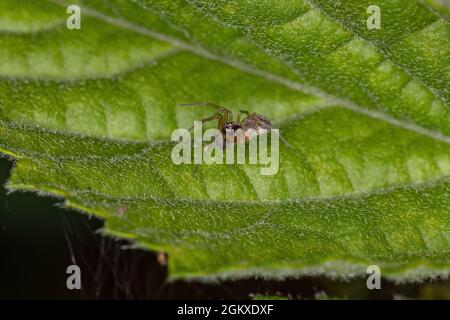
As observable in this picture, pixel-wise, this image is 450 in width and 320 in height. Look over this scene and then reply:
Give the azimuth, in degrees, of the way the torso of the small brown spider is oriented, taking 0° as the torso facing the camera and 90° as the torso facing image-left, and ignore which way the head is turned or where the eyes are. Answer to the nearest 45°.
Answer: approximately 90°
